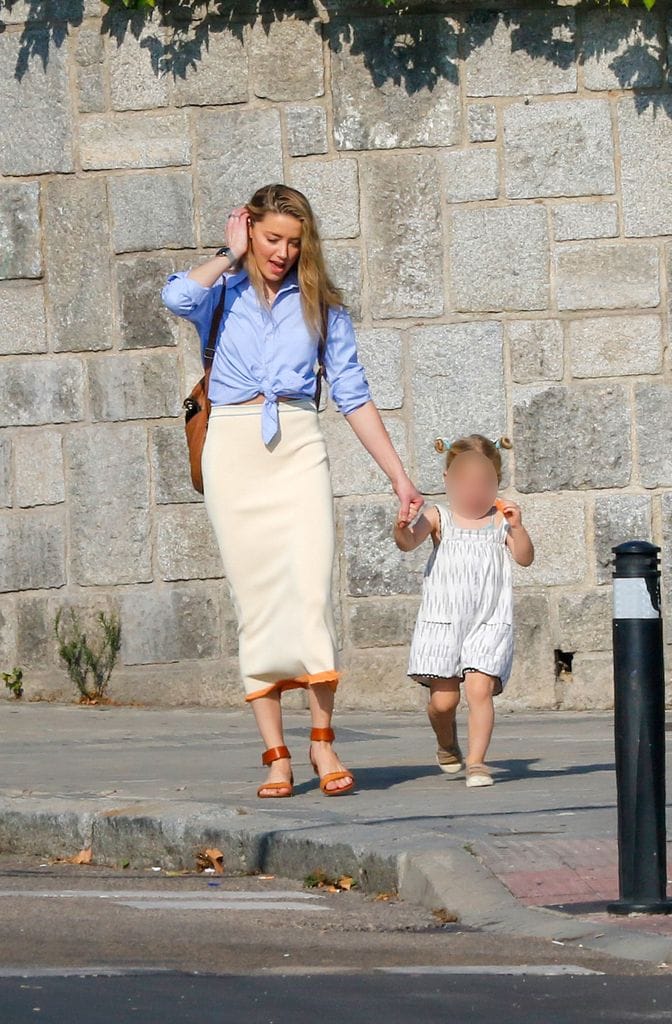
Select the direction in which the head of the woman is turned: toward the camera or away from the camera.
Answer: toward the camera

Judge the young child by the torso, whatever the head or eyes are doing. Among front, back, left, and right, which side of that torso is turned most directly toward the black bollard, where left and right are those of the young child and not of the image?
front

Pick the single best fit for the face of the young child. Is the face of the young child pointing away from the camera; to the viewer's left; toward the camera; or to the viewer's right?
toward the camera

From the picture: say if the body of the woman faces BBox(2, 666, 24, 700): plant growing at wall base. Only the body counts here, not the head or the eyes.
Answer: no

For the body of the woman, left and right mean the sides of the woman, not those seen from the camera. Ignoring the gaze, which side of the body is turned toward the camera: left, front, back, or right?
front

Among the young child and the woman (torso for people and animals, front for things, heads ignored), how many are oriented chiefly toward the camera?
2

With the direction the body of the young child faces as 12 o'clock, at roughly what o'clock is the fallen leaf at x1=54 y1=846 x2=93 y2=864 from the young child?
The fallen leaf is roughly at 2 o'clock from the young child.

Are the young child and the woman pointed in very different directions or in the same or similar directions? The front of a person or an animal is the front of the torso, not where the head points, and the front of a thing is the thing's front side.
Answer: same or similar directions

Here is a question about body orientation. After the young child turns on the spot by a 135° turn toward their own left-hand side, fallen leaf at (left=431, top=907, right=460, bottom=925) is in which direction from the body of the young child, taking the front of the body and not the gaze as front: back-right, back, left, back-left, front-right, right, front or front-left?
back-right

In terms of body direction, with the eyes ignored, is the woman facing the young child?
no

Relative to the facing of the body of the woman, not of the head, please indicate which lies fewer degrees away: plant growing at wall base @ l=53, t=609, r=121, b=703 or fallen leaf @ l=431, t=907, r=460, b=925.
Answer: the fallen leaf

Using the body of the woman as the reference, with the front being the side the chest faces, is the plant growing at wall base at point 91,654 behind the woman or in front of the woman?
behind

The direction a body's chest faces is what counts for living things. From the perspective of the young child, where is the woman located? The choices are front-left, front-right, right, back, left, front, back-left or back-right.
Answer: front-right

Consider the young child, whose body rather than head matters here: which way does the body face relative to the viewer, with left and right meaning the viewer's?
facing the viewer

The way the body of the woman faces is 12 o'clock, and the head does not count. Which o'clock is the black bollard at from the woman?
The black bollard is roughly at 11 o'clock from the woman.
